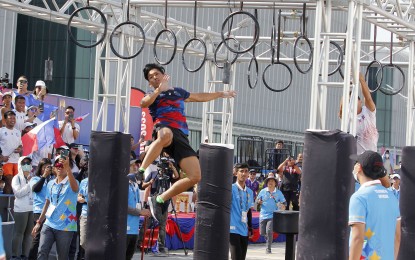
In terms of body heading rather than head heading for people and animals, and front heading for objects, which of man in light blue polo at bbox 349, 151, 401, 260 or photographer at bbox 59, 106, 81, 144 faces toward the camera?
the photographer

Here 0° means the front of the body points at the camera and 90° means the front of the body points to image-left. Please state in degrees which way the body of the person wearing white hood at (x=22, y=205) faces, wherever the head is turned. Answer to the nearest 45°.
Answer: approximately 315°

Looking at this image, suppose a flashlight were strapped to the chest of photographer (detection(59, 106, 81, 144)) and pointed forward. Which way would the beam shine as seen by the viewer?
toward the camera

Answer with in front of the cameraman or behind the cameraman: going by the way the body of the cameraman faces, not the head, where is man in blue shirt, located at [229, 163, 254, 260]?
in front

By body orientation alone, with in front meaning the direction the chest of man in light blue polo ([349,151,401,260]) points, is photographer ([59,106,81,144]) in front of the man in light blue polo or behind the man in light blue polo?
in front

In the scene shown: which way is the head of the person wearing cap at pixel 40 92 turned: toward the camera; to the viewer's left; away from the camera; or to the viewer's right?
toward the camera

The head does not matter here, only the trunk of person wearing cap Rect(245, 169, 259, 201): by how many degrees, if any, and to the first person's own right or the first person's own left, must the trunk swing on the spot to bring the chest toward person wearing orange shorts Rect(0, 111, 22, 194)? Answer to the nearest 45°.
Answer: approximately 45° to the first person's own right

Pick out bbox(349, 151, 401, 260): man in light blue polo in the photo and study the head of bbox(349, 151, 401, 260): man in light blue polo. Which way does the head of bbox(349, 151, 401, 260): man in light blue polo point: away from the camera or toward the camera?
away from the camera

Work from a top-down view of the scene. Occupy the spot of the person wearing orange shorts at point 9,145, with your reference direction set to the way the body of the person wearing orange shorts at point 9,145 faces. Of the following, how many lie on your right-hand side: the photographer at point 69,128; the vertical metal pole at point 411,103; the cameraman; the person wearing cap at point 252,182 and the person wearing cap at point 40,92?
0
